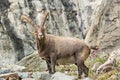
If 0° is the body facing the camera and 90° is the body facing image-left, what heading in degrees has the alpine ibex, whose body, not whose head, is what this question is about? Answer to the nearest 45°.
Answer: approximately 90°
